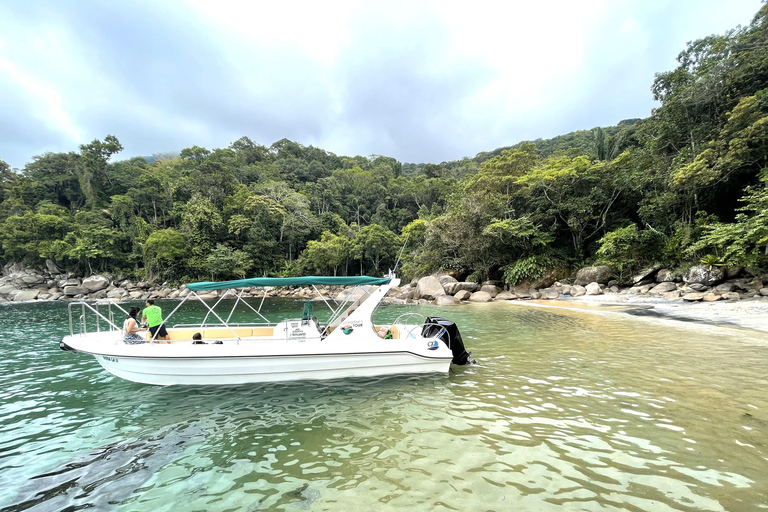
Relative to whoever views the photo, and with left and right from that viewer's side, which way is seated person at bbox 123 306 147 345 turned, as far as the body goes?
facing to the right of the viewer

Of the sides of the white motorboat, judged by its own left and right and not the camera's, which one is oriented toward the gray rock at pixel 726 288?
back

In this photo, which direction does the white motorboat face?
to the viewer's left

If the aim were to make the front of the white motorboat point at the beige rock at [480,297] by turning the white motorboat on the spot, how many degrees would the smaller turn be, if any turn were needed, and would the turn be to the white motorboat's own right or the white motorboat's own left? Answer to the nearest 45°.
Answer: approximately 135° to the white motorboat's own right

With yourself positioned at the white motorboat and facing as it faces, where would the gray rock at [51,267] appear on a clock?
The gray rock is roughly at 2 o'clock from the white motorboat.

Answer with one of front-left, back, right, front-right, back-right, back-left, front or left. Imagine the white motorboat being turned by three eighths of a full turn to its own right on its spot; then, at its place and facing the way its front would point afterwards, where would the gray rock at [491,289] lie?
front

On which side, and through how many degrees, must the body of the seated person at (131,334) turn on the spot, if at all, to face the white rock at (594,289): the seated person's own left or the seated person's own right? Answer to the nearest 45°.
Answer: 0° — they already face it

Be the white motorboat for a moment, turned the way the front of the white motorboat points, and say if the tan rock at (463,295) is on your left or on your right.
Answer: on your right

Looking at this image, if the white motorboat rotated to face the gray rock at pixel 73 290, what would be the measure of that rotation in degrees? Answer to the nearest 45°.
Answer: approximately 45° to its right
